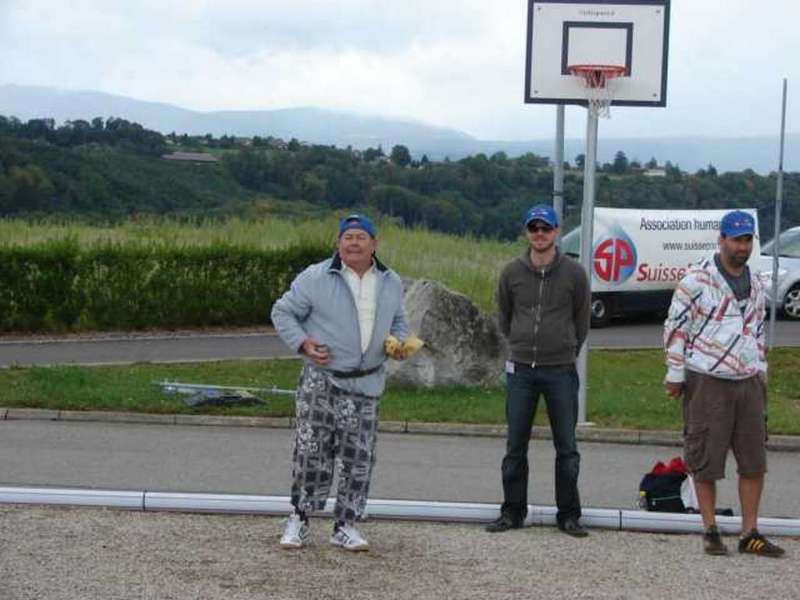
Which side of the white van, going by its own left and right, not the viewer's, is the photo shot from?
left

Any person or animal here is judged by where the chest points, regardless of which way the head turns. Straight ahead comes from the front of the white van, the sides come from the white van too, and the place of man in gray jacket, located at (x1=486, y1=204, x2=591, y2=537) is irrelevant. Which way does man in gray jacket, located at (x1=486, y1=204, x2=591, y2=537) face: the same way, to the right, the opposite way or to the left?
to the left

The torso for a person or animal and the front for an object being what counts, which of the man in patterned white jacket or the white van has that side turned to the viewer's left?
the white van

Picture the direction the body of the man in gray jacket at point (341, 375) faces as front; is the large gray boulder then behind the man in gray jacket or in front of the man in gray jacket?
behind

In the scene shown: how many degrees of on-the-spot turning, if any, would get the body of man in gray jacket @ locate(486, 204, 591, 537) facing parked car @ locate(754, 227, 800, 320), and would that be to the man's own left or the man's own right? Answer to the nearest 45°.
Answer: approximately 180°

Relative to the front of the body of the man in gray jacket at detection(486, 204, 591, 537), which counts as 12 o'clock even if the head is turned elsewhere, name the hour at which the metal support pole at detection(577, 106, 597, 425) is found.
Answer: The metal support pole is roughly at 6 o'clock from the man in gray jacket.

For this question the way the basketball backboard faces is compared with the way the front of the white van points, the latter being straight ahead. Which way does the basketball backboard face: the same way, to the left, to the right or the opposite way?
to the left

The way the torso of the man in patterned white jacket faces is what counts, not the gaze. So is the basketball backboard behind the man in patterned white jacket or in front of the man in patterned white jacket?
behind

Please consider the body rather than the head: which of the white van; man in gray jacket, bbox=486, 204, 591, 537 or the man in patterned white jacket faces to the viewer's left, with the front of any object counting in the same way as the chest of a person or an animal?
the white van

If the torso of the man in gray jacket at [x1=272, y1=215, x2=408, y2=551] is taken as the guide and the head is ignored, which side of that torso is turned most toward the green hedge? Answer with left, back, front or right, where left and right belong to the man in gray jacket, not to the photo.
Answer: back
